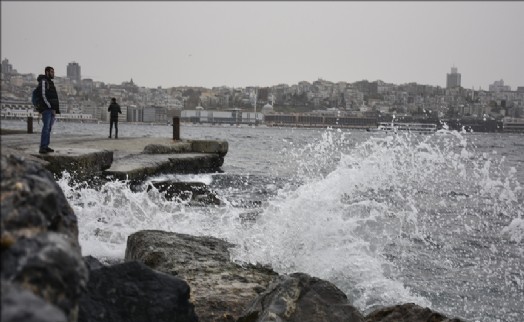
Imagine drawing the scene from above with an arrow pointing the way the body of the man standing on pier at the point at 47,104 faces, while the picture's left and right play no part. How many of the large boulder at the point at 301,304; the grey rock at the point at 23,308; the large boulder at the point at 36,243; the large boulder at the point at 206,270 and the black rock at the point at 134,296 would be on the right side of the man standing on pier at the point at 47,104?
5

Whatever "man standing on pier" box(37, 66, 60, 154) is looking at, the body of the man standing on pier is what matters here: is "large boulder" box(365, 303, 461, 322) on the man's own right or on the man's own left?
on the man's own right

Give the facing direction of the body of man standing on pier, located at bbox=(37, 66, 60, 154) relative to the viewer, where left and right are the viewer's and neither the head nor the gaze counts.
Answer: facing to the right of the viewer

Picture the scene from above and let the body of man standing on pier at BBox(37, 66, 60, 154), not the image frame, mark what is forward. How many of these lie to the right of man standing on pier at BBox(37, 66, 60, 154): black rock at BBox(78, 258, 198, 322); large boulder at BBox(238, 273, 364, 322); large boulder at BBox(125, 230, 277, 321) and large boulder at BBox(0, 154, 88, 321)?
4

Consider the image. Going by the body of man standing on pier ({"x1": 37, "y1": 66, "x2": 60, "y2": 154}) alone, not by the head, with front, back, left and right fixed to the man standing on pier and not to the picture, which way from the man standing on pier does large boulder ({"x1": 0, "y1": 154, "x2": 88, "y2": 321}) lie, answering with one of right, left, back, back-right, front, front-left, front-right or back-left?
right

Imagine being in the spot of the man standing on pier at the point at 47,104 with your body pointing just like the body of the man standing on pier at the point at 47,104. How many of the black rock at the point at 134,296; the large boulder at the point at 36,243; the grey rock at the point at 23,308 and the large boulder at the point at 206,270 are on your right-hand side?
4

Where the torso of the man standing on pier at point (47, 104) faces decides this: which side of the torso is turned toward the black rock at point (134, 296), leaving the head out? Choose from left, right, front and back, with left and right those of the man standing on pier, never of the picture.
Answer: right

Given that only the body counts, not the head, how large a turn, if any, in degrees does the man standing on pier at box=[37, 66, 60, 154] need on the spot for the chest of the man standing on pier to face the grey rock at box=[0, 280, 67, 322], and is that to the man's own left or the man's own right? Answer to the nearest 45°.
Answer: approximately 90° to the man's own right

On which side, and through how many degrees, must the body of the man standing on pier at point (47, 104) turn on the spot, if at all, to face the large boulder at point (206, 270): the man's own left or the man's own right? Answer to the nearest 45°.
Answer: approximately 90° to the man's own right

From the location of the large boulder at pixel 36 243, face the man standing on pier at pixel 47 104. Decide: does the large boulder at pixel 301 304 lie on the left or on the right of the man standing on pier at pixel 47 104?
right
